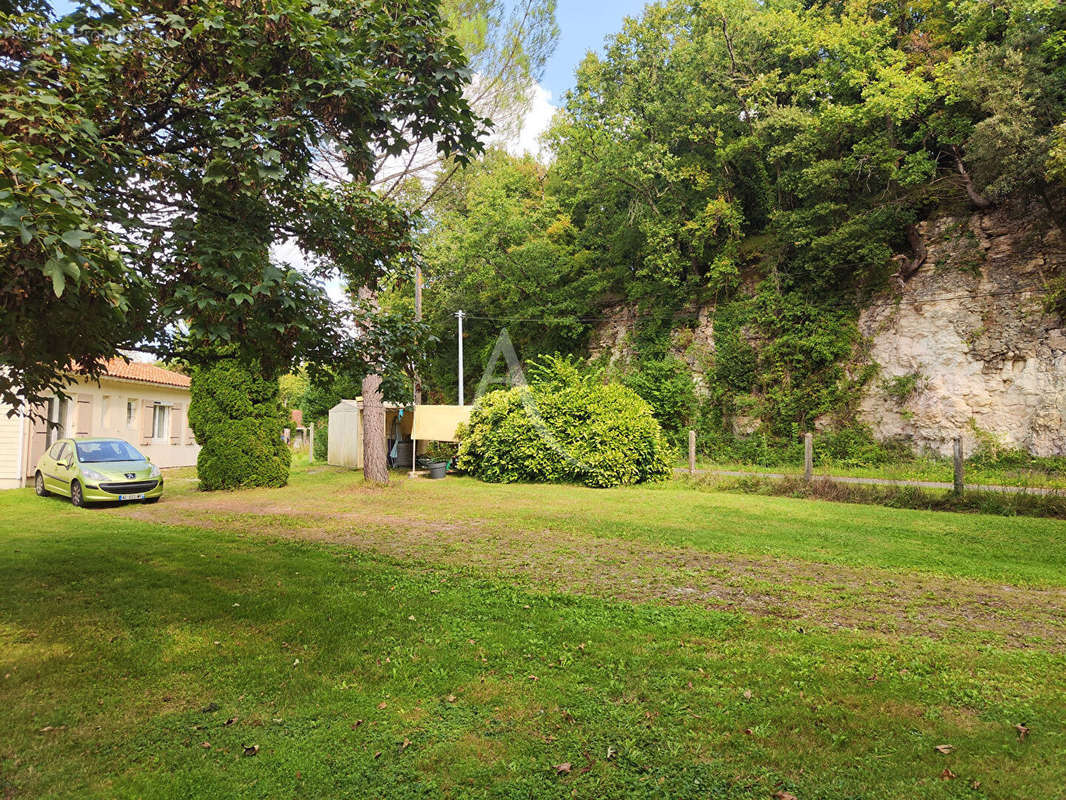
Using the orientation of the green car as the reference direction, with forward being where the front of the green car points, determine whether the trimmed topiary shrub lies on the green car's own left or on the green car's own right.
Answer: on the green car's own left

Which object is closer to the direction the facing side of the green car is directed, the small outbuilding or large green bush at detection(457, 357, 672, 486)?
the large green bush

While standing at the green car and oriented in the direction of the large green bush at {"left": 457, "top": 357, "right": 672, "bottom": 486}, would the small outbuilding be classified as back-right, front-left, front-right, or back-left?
front-left

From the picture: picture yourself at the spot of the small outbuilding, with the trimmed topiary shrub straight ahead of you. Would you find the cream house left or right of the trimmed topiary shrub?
right

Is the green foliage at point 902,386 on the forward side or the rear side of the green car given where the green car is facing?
on the forward side

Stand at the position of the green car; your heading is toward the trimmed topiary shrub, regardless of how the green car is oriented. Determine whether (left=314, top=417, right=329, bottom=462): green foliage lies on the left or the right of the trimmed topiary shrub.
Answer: left

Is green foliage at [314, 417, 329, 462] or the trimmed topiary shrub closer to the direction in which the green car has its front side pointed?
the trimmed topiary shrub

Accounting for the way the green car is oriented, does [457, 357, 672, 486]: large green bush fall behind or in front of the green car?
in front

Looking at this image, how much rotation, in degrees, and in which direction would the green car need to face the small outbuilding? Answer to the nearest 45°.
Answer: approximately 90° to its left

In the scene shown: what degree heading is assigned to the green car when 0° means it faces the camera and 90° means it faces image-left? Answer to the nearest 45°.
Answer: approximately 315°

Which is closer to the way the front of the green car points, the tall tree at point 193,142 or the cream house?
the tall tree
